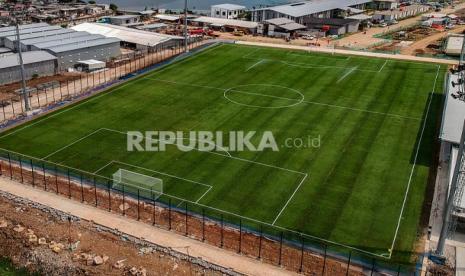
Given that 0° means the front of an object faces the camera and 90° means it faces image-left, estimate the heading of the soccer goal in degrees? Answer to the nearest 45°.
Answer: approximately 225°
